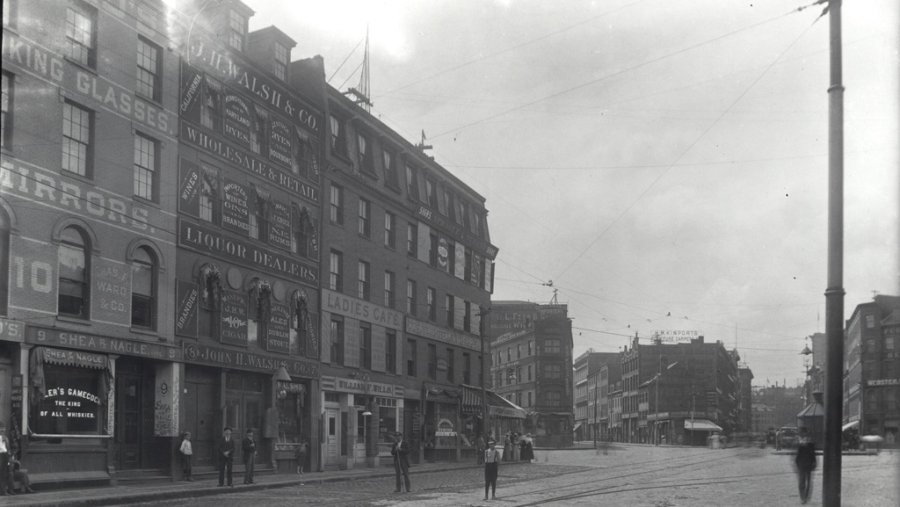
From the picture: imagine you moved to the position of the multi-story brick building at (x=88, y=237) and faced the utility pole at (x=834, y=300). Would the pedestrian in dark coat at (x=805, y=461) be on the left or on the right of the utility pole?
left

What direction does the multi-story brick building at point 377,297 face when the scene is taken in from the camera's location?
facing the viewer and to the right of the viewer

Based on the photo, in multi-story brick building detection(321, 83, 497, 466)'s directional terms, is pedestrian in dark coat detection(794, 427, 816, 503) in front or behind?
in front

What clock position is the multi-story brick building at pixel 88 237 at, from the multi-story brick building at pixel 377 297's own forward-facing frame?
the multi-story brick building at pixel 88 237 is roughly at 2 o'clock from the multi-story brick building at pixel 377 297.

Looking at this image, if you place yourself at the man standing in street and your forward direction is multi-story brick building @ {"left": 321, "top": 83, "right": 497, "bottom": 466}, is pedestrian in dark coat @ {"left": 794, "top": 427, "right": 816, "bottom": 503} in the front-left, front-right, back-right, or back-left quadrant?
back-right

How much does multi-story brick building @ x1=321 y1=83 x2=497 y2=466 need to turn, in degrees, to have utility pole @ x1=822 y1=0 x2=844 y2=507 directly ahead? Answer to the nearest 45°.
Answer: approximately 45° to its right

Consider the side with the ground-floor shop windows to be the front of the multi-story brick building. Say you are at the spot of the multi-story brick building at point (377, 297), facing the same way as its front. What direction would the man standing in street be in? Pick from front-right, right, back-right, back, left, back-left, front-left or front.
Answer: front-right
